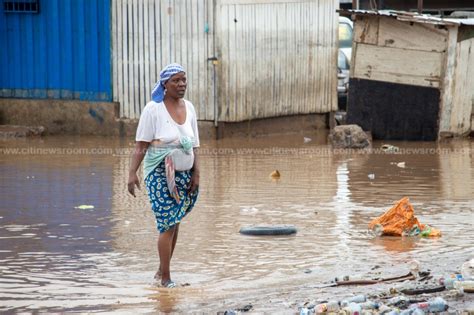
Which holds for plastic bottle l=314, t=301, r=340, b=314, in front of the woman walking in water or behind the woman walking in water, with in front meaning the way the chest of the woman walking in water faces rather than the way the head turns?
in front

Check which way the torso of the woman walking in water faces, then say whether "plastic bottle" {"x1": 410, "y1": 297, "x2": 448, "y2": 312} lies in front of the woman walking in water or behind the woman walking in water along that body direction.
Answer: in front

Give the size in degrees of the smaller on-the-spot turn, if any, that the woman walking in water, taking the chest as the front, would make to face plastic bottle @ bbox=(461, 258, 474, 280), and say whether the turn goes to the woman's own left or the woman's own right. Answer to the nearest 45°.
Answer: approximately 45° to the woman's own left

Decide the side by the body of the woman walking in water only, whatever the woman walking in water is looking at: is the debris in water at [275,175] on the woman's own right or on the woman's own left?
on the woman's own left

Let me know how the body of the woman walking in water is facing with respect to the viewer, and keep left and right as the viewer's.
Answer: facing the viewer and to the right of the viewer

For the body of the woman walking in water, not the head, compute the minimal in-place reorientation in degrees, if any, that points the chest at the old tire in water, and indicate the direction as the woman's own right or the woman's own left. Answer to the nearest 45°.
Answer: approximately 90° to the woman's own left
